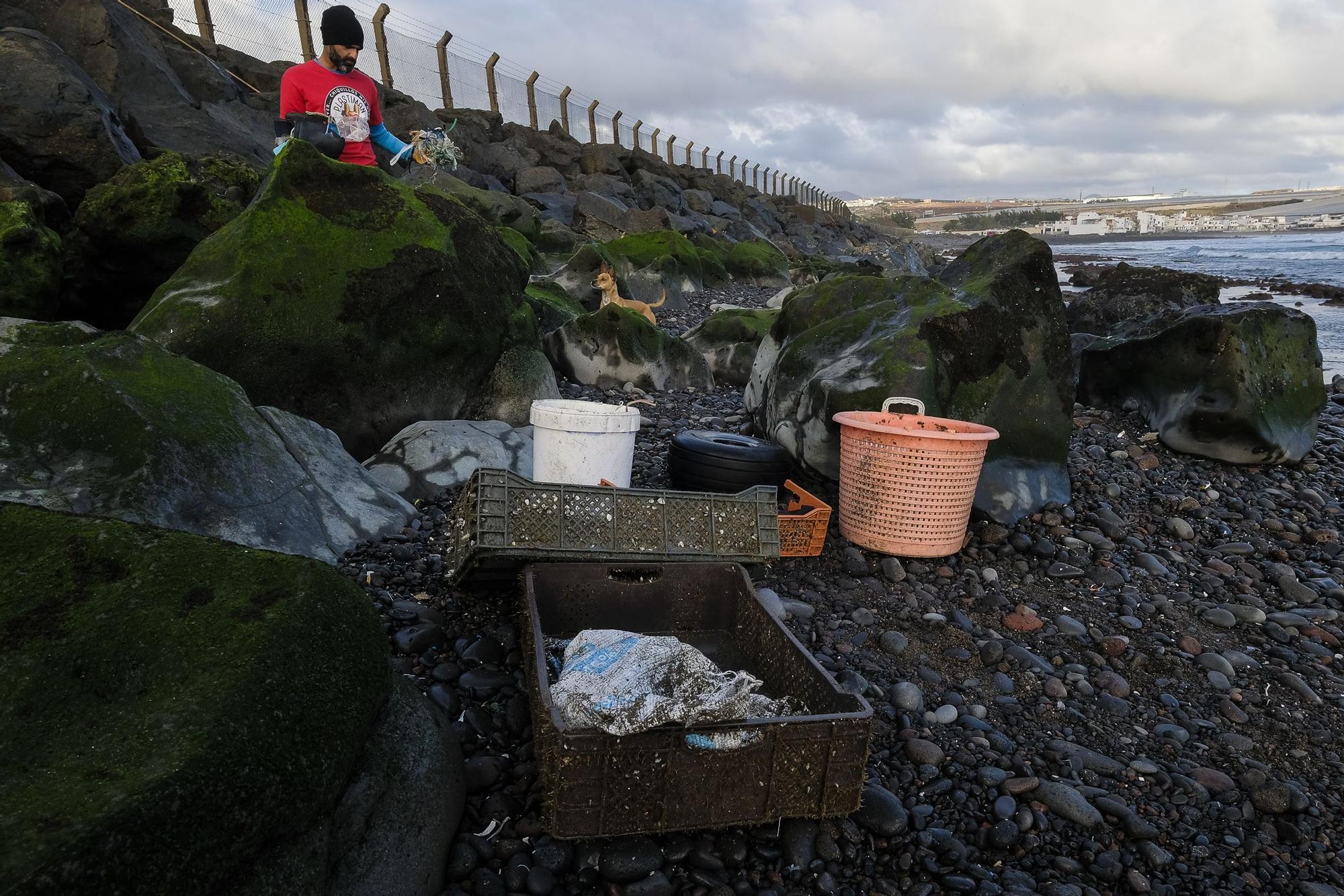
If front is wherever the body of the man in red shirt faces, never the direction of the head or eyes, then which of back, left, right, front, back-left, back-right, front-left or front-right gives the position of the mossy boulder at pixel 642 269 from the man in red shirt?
left

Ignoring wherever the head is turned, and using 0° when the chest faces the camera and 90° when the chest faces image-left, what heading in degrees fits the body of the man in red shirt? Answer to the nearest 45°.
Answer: approximately 315°

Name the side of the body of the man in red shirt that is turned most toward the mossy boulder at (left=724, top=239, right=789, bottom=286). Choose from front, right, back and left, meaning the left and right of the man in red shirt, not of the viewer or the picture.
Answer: left

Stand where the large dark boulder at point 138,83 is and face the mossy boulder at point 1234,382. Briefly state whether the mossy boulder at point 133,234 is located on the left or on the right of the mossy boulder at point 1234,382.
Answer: right

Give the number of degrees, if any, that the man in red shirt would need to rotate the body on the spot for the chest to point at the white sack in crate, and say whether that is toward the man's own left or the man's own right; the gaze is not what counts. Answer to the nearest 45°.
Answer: approximately 45° to the man's own right

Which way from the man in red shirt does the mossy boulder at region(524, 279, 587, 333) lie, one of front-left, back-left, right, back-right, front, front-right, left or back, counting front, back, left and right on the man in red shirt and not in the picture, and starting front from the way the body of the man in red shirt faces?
left

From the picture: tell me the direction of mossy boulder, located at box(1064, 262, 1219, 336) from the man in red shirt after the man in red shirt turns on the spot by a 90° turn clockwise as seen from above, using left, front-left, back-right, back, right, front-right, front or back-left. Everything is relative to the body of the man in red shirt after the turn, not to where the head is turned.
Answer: back-left

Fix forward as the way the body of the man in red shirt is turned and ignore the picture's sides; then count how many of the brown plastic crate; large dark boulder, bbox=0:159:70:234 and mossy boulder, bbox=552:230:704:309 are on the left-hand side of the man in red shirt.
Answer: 1

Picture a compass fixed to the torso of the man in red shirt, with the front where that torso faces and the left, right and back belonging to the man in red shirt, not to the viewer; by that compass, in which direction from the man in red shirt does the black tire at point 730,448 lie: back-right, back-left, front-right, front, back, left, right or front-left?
front

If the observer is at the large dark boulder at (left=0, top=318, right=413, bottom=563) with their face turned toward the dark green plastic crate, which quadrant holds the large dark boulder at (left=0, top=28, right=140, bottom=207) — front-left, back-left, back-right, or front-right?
back-left

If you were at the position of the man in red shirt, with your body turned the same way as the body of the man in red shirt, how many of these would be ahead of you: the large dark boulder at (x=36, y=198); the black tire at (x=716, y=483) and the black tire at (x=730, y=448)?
2

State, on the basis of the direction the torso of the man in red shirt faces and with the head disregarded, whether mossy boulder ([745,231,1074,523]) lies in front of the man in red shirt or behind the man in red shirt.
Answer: in front

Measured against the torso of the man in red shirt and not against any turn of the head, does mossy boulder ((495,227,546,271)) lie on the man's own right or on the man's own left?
on the man's own left
